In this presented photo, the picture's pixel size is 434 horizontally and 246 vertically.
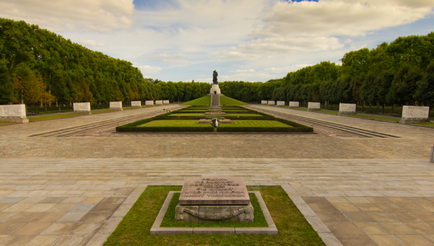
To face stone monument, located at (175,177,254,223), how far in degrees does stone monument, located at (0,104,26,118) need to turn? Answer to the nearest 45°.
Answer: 0° — it already faces it

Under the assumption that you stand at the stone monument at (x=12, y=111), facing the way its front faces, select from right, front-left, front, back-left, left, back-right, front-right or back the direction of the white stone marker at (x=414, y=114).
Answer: front-left
